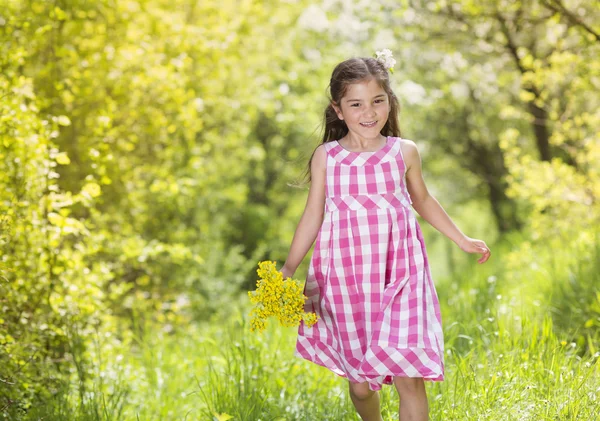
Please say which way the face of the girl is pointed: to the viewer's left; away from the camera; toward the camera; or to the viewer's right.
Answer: toward the camera

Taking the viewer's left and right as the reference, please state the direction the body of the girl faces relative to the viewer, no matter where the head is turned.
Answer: facing the viewer
